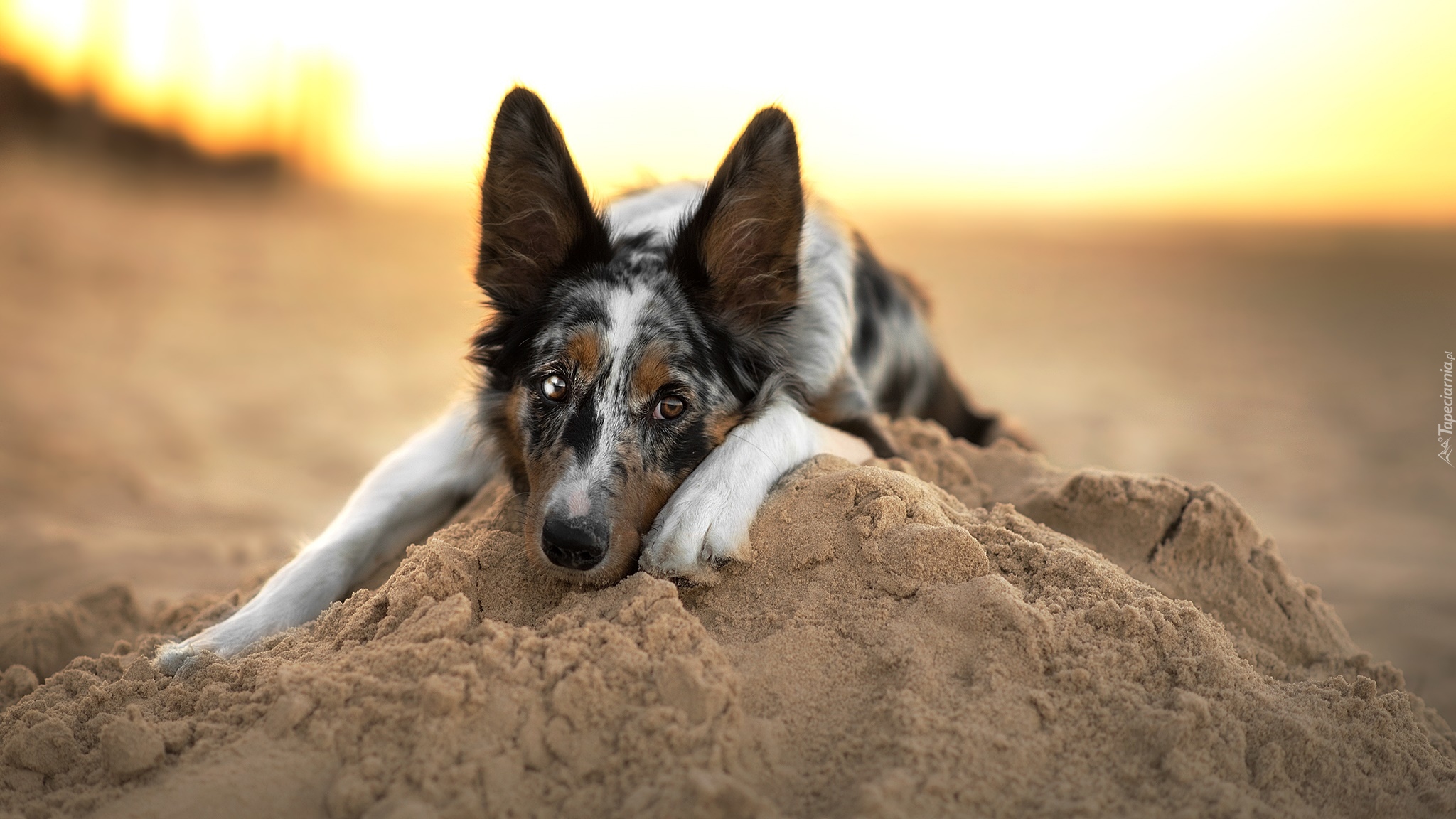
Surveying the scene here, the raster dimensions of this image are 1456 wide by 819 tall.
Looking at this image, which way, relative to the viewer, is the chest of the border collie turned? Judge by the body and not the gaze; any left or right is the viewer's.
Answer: facing the viewer and to the left of the viewer
